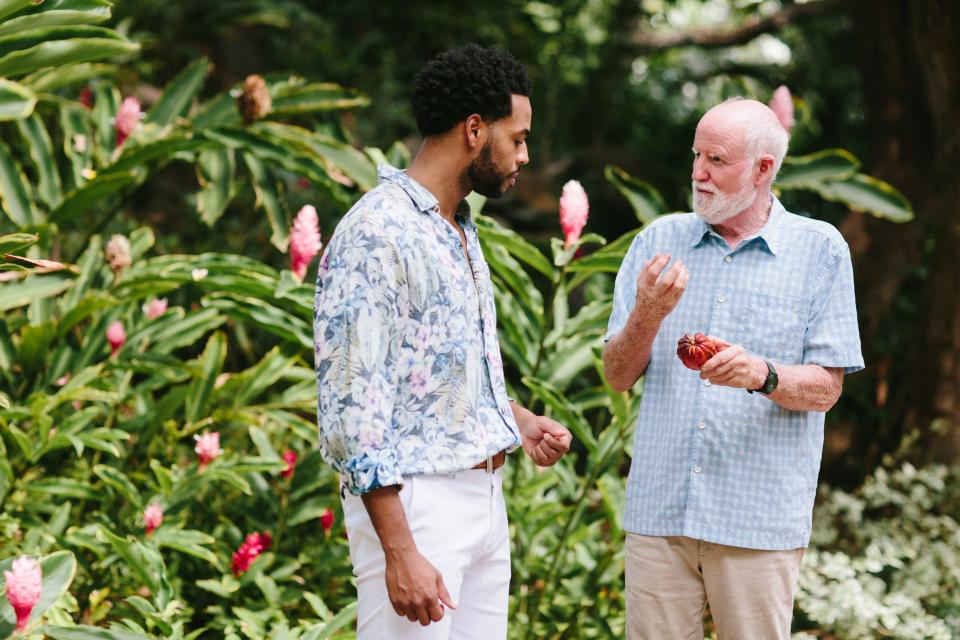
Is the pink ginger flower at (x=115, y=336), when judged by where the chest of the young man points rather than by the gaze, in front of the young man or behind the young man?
behind

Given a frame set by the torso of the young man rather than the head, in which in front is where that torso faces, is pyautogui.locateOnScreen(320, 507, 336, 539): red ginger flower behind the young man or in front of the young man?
behind

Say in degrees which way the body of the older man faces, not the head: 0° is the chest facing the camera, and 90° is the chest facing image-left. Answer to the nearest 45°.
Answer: approximately 45°

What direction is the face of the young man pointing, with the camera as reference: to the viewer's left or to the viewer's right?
to the viewer's right

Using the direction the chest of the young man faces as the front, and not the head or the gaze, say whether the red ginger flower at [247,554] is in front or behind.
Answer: behind

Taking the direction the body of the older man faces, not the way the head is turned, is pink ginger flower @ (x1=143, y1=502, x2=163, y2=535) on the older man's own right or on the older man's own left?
on the older man's own right
